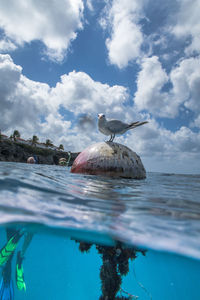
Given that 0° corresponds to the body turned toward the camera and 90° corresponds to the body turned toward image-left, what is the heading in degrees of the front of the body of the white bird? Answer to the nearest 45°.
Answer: approximately 90°
